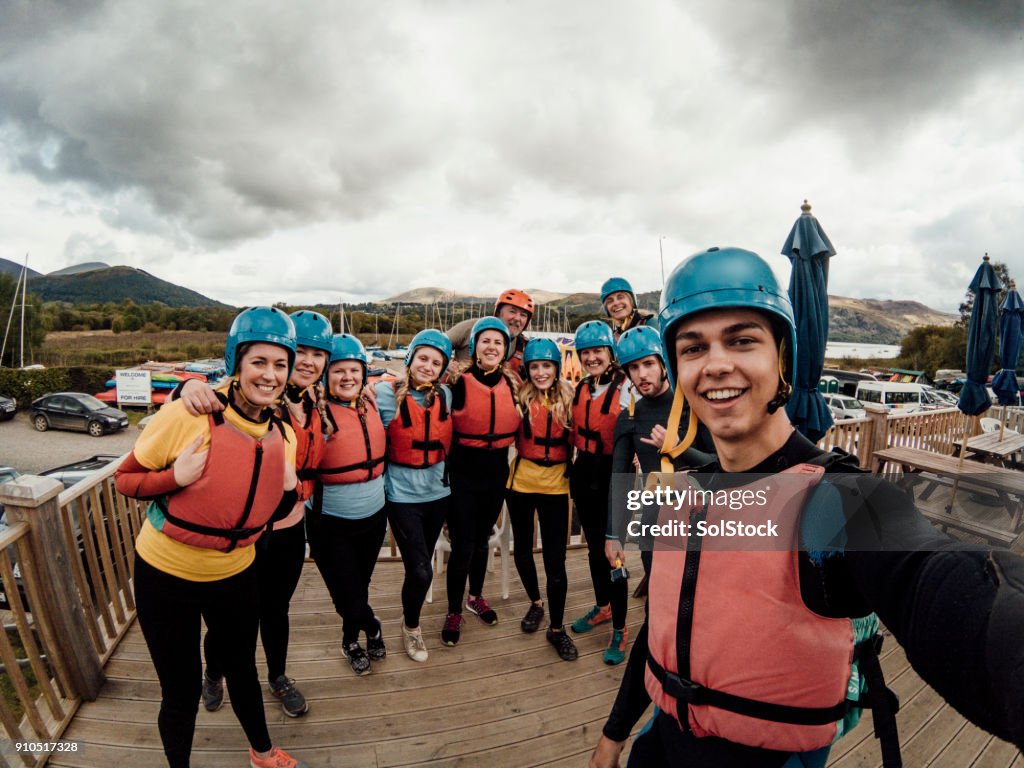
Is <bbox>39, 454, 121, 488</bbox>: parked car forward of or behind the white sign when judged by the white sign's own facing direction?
forward

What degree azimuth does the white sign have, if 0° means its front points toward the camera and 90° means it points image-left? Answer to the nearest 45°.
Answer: approximately 0°

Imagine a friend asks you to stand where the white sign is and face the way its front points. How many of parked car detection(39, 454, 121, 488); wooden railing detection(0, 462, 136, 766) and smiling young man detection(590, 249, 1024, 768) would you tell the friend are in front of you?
3

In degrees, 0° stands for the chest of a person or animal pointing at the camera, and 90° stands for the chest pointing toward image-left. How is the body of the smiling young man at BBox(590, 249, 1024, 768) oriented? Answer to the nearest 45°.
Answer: approximately 45°

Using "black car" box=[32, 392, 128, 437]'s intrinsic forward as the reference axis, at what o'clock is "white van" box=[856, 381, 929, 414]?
The white van is roughly at 12 o'clock from the black car.

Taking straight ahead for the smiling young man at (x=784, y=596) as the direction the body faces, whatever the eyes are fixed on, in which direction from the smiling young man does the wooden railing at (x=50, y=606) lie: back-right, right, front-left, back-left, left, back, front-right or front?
front-right

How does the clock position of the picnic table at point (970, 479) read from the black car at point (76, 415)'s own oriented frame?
The picnic table is roughly at 1 o'clock from the black car.
